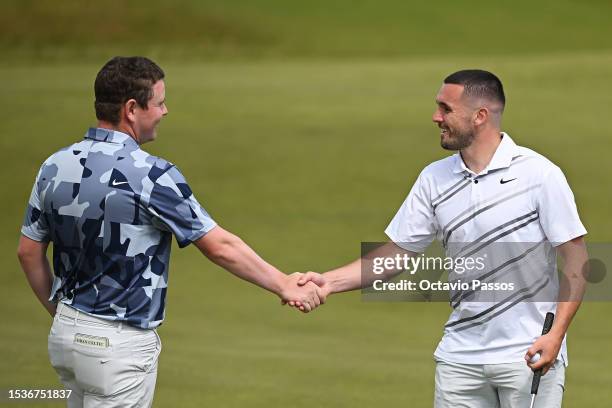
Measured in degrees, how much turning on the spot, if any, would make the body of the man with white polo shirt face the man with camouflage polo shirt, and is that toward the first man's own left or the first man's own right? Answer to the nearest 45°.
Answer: approximately 45° to the first man's own right

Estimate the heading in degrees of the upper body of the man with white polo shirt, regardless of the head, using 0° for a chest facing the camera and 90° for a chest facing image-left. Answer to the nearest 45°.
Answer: approximately 45°

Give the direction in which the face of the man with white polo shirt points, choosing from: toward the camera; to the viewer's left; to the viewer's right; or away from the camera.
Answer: to the viewer's left

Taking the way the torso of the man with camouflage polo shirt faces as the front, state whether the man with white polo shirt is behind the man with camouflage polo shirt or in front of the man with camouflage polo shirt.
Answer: in front

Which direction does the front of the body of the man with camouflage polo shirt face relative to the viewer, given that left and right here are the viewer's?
facing away from the viewer and to the right of the viewer

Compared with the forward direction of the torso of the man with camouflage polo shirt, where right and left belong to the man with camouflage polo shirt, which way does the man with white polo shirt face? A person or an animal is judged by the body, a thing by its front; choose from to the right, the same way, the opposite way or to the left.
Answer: the opposite way
